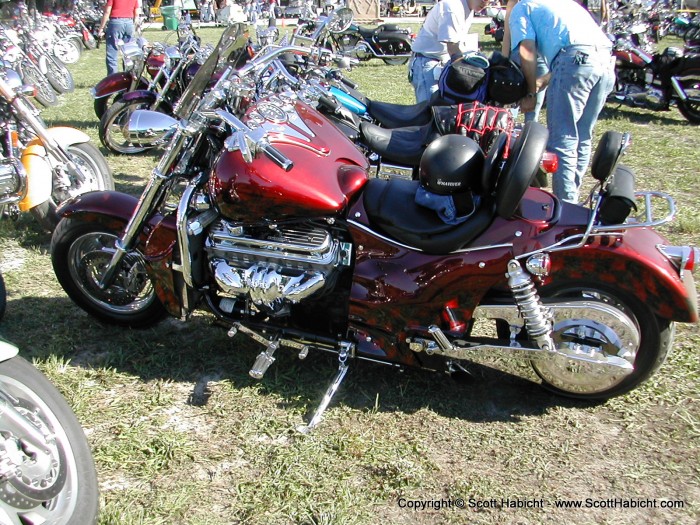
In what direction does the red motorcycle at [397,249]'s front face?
to the viewer's left

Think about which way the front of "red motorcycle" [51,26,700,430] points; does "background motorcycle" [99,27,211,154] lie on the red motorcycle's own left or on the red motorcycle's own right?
on the red motorcycle's own right

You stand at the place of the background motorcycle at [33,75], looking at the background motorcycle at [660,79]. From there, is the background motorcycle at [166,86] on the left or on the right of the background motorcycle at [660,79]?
right

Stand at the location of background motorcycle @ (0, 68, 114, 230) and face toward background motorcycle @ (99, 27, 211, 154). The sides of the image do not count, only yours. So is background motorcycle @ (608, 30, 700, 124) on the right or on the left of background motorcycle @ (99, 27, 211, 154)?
right

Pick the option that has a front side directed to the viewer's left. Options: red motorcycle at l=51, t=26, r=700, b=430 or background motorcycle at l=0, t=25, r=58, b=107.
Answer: the red motorcycle
